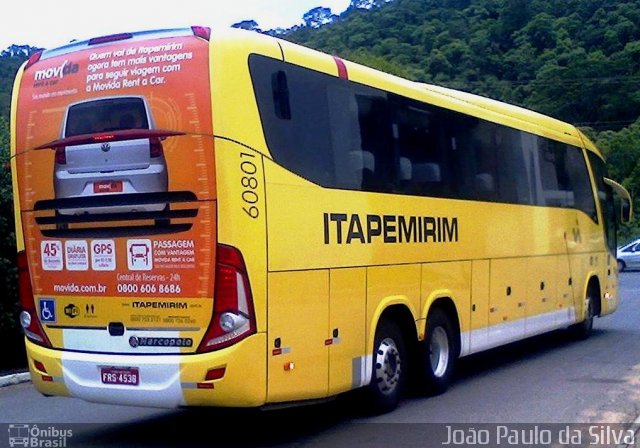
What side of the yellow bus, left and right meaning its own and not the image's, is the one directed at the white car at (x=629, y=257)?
front

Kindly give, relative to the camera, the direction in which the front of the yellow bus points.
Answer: facing away from the viewer and to the right of the viewer
